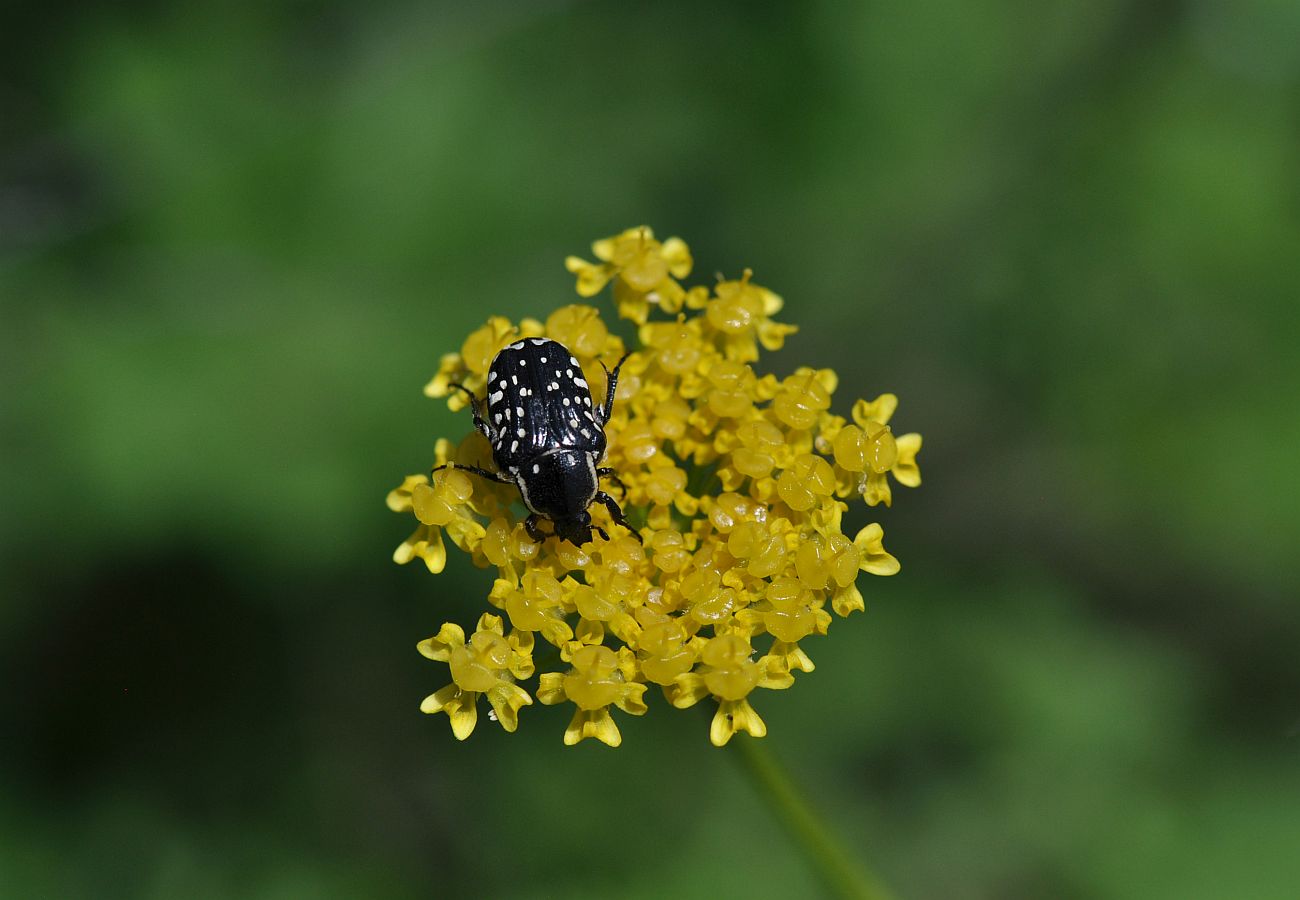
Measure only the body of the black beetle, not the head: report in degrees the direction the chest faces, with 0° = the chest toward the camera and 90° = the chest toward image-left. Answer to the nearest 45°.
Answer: approximately 0°
